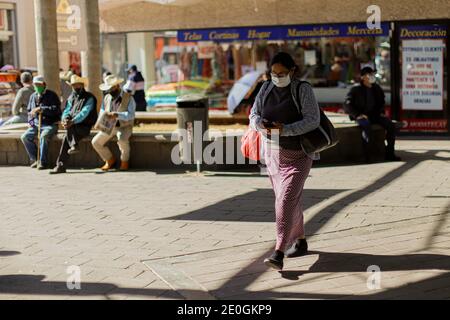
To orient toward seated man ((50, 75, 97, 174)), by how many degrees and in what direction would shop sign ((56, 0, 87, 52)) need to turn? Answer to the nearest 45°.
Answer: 0° — it already faces them

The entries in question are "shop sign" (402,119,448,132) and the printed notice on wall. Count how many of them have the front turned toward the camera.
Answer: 2
